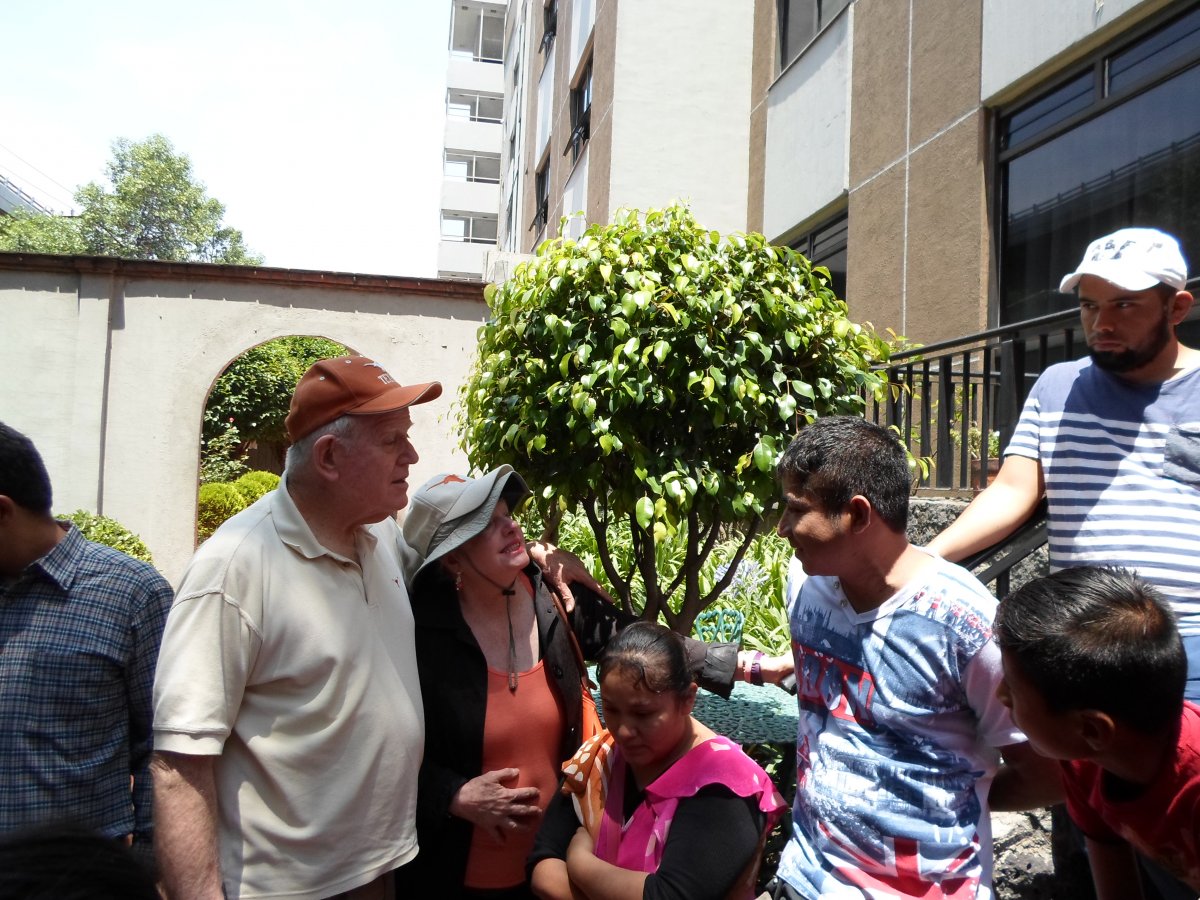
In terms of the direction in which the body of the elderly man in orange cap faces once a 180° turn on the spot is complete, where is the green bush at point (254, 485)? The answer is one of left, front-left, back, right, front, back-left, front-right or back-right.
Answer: front-right

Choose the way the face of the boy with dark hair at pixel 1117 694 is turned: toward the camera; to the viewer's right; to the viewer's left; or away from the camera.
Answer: to the viewer's left

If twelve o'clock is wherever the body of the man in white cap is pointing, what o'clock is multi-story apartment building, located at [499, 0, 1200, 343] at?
The multi-story apartment building is roughly at 4 o'clock from the man in white cap.

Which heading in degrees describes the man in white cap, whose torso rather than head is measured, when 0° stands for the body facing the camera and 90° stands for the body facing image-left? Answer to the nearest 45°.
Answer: approximately 45°

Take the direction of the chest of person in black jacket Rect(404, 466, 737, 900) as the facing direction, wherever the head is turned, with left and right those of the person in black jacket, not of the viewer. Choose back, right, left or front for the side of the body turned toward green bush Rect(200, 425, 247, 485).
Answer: back

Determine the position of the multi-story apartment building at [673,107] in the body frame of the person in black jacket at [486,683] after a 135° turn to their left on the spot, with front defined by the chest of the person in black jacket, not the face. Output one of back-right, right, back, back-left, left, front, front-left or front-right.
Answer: front

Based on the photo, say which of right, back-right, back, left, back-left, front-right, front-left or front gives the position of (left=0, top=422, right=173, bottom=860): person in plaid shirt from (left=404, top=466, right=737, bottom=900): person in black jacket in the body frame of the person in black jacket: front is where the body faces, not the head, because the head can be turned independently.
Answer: back-right
